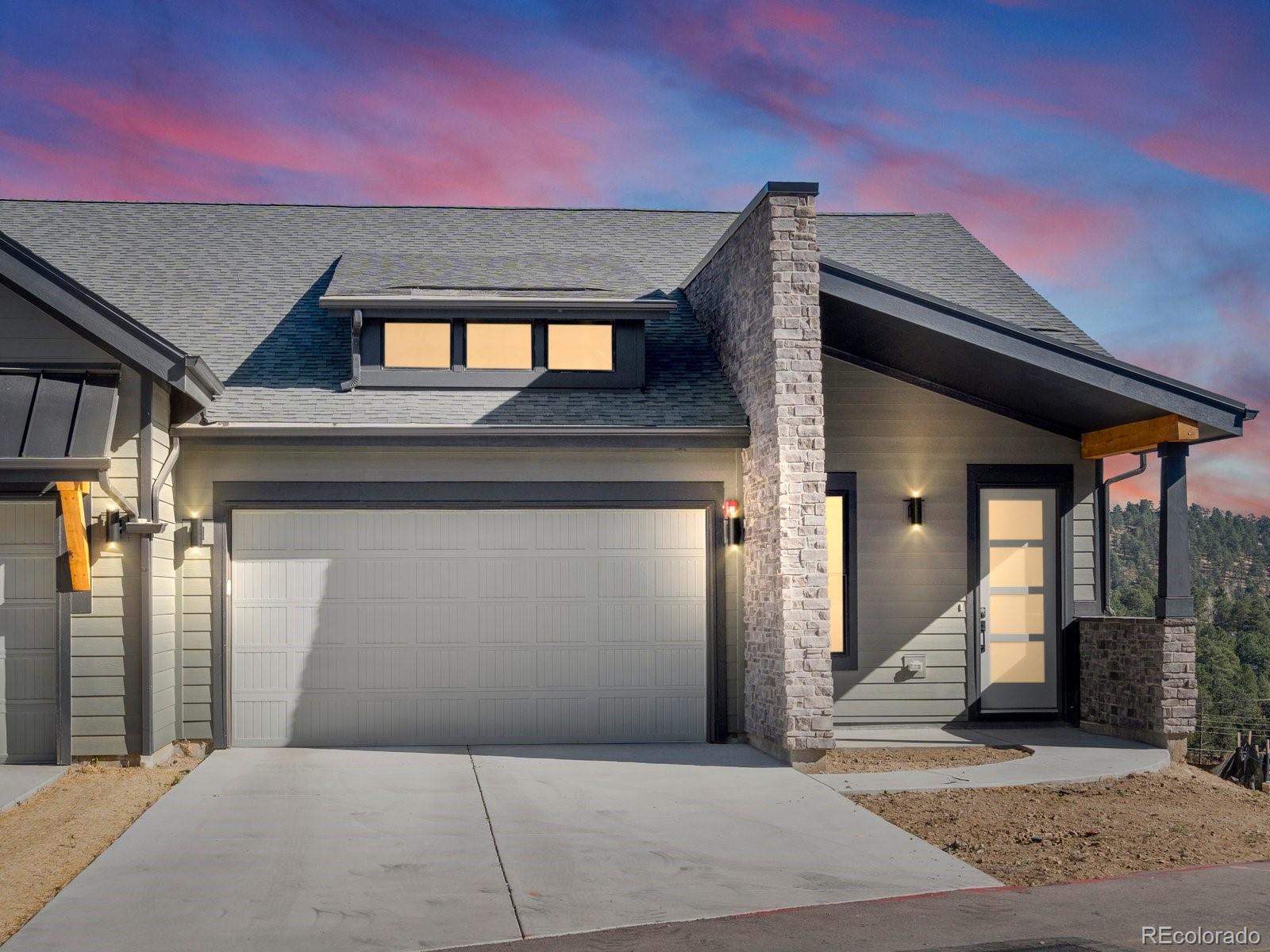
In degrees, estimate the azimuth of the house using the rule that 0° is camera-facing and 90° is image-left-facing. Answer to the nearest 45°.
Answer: approximately 0°
